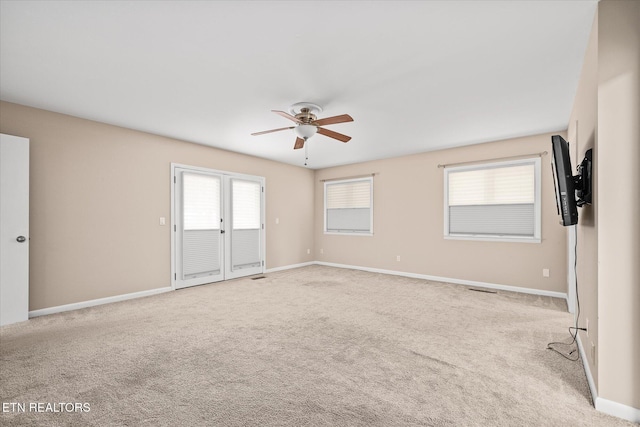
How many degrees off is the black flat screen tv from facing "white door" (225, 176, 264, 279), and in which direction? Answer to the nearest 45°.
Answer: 0° — it already faces it

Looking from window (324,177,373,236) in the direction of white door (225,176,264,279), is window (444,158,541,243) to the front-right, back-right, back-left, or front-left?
back-left

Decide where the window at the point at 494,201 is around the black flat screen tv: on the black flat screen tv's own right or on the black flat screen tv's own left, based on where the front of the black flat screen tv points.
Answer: on the black flat screen tv's own right

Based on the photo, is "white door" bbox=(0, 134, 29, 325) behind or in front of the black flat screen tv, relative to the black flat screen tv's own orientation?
in front

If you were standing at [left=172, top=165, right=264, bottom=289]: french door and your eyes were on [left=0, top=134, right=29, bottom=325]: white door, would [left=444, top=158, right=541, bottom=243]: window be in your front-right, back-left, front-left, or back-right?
back-left

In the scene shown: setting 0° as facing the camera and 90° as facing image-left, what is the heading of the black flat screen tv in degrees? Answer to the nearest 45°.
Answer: approximately 90°

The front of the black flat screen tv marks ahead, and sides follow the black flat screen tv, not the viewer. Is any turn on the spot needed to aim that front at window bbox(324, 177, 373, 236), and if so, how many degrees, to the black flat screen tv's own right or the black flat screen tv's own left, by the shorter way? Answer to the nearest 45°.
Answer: approximately 45° to the black flat screen tv's own right

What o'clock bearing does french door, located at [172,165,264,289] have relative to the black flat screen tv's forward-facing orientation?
The french door is roughly at 12 o'clock from the black flat screen tv.

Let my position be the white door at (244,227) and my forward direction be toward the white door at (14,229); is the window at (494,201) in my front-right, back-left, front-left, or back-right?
back-left

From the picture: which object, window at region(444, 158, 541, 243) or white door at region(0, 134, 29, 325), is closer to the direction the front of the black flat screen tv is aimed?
the white door
